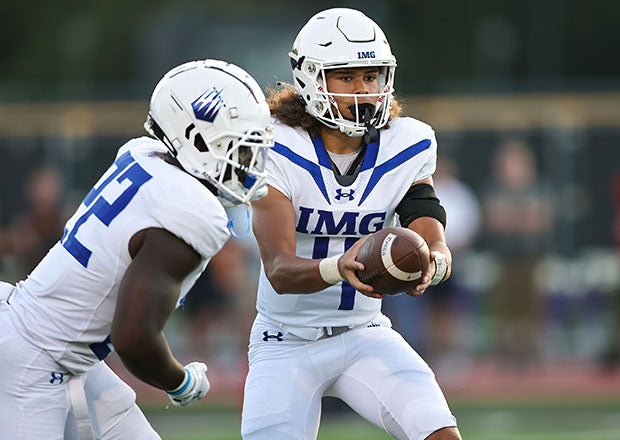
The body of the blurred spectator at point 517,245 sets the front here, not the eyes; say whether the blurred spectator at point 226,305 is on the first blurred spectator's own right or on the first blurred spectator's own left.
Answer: on the first blurred spectator's own right

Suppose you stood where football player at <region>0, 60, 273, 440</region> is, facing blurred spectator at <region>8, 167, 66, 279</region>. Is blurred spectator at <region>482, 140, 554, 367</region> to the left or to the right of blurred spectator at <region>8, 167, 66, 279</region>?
right

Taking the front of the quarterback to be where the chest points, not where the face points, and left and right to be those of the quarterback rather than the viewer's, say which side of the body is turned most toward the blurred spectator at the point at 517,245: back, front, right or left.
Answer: back

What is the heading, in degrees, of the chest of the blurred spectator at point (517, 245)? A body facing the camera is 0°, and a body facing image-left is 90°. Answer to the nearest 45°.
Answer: approximately 0°

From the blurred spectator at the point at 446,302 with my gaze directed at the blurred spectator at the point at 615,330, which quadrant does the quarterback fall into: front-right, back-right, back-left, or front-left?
back-right

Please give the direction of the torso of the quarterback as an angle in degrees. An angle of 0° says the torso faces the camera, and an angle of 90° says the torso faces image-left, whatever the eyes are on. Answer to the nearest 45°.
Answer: approximately 0°

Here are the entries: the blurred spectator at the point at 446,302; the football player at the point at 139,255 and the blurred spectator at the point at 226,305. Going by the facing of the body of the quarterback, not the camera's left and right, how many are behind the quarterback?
2

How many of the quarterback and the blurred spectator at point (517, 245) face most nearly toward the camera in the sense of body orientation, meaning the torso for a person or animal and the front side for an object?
2

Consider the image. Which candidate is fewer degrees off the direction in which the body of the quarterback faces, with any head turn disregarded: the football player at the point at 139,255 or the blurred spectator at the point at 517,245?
the football player

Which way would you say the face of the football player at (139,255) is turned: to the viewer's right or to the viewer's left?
to the viewer's right

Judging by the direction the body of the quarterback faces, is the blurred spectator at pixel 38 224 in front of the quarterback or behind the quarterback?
behind

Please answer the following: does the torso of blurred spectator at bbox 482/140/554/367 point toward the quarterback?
yes
